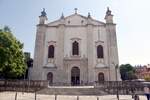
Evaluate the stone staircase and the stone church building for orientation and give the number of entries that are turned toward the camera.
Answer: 2

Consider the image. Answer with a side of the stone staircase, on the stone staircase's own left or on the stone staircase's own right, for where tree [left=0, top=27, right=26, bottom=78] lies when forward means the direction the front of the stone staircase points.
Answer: on the stone staircase's own right

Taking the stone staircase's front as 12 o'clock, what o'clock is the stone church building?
The stone church building is roughly at 6 o'clock from the stone staircase.

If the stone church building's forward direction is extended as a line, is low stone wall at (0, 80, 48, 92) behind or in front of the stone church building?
in front

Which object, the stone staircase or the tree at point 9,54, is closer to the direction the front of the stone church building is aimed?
the stone staircase

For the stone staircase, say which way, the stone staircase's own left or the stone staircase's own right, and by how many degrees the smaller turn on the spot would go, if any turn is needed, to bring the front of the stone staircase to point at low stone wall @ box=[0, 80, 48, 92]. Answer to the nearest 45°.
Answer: approximately 90° to the stone staircase's own right

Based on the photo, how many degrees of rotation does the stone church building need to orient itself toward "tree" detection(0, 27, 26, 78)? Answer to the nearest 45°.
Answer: approximately 45° to its right

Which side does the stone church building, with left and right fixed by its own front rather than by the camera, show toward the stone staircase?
front

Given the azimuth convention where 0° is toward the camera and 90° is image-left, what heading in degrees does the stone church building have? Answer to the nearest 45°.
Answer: approximately 0°
